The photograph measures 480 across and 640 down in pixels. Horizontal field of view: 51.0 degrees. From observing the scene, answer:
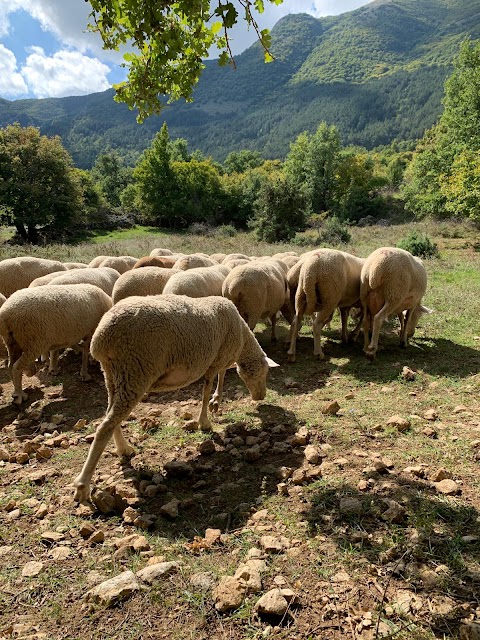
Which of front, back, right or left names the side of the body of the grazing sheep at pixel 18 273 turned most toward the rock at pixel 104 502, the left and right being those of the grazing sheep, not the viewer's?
right

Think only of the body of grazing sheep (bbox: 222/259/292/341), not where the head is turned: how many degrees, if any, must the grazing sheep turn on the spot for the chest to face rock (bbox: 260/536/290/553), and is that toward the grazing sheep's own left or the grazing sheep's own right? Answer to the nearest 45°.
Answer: approximately 135° to the grazing sheep's own right

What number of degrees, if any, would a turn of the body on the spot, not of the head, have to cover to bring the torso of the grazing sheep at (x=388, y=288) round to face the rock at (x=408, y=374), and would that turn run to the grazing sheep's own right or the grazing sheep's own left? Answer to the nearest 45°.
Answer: approximately 135° to the grazing sheep's own right

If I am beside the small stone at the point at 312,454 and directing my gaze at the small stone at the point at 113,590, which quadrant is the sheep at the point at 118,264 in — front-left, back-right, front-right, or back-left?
back-right

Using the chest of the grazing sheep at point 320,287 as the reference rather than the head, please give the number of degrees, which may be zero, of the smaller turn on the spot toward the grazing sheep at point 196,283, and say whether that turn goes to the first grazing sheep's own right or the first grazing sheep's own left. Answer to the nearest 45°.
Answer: approximately 135° to the first grazing sheep's own left

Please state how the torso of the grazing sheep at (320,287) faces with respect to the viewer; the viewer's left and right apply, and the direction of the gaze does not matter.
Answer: facing away from the viewer and to the right of the viewer

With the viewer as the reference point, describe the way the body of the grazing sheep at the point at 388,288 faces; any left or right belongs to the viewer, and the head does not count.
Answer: facing away from the viewer and to the right of the viewer

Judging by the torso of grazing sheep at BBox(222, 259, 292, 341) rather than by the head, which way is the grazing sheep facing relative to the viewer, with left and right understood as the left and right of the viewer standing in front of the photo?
facing away from the viewer and to the right of the viewer

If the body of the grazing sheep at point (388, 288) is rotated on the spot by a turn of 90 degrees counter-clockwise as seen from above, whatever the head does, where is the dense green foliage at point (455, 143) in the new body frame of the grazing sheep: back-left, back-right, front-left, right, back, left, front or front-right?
front-right

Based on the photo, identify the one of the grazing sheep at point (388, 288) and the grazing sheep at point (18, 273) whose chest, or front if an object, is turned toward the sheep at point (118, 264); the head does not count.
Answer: the grazing sheep at point (18, 273)

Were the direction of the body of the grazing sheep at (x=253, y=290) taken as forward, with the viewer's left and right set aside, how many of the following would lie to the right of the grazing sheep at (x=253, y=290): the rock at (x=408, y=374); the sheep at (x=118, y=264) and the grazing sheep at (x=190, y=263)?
1
